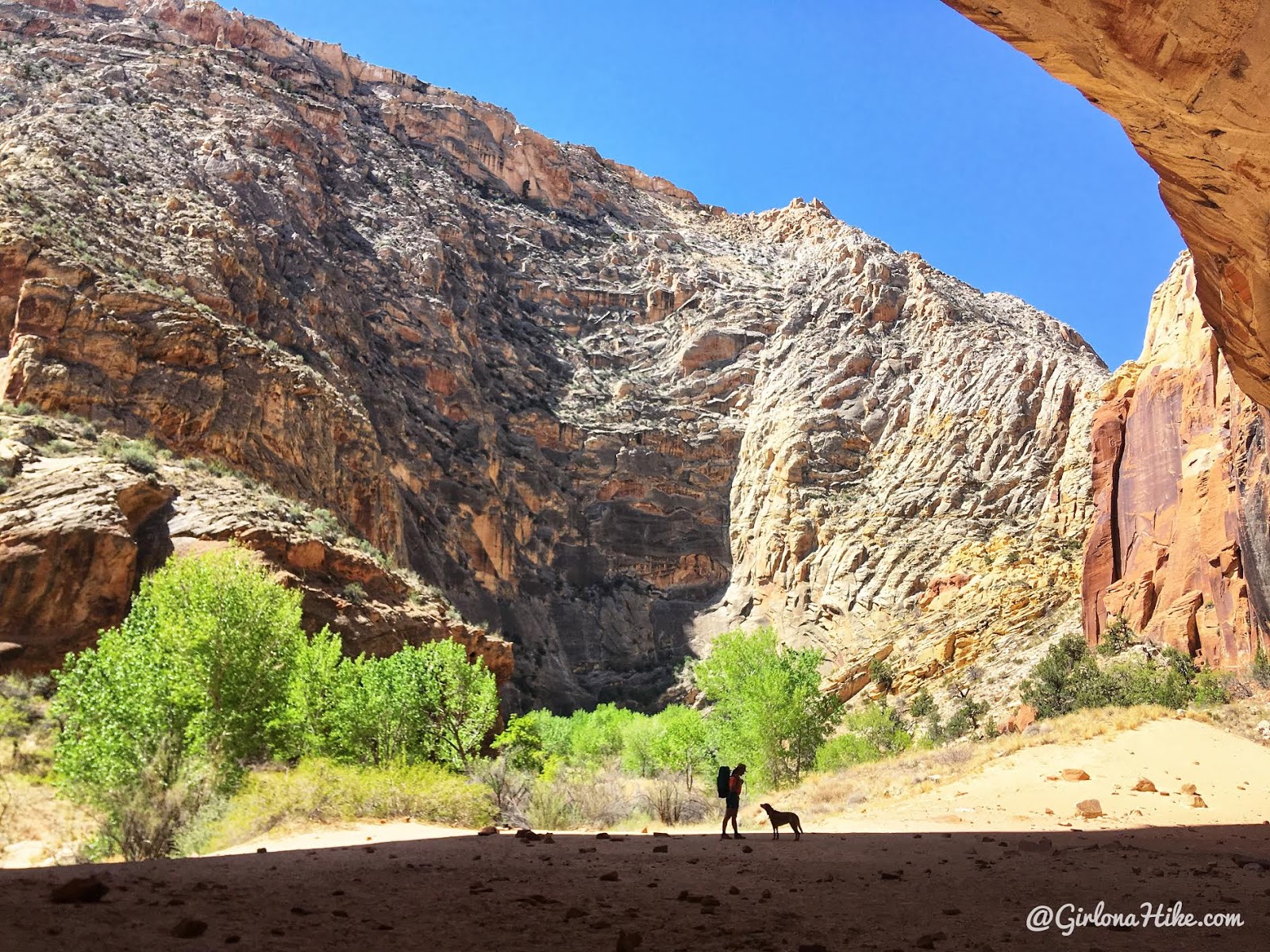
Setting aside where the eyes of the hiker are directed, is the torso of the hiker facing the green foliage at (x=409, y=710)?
no

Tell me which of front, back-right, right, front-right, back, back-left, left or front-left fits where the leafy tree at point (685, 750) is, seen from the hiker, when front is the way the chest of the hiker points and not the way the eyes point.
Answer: left

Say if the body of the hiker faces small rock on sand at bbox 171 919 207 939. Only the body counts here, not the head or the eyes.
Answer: no

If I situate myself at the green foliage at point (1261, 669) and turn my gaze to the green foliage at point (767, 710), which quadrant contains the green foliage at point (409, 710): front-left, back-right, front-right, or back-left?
front-left

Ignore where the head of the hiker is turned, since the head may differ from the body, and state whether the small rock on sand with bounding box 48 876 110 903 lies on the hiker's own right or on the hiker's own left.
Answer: on the hiker's own right

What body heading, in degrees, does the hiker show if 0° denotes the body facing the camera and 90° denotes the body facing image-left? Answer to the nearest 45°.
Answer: approximately 270°

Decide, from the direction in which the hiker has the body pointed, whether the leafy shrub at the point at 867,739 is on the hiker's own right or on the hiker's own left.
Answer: on the hiker's own left

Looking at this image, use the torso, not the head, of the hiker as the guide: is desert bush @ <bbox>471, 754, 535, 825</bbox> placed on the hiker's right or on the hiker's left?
on the hiker's left

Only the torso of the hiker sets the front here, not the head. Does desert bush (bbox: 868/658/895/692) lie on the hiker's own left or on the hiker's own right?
on the hiker's own left

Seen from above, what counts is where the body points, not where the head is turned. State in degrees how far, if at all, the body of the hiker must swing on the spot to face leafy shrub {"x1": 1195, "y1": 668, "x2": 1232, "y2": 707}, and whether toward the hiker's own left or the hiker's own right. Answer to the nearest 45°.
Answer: approximately 45° to the hiker's own left

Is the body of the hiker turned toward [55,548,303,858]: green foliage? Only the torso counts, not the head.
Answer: no

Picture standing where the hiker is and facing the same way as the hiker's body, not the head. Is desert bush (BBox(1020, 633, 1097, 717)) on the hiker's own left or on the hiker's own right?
on the hiker's own left
